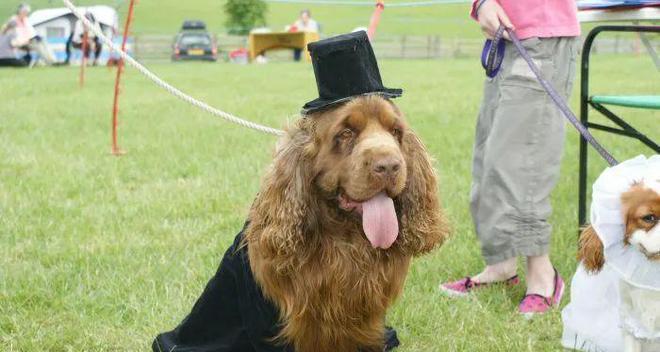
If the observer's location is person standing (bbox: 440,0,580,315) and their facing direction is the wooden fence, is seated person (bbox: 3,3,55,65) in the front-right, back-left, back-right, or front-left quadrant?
front-left

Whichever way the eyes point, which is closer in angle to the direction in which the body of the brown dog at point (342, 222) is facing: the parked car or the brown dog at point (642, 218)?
the brown dog

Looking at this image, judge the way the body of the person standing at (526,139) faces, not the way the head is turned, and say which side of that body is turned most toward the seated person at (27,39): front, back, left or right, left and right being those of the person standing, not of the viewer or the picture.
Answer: right

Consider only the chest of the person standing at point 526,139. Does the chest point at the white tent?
no

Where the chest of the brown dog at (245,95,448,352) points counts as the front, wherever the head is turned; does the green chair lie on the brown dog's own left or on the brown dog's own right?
on the brown dog's own left

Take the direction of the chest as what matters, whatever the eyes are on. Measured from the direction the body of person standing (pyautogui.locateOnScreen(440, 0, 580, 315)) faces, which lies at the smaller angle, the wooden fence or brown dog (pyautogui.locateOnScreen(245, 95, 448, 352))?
the brown dog

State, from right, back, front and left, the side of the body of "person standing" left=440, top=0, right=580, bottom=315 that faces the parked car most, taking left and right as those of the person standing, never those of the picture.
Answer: right

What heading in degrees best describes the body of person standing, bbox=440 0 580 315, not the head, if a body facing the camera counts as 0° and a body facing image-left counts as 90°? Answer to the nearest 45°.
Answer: approximately 45°

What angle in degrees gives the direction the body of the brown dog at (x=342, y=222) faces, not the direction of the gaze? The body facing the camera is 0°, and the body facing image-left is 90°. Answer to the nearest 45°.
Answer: approximately 315°
